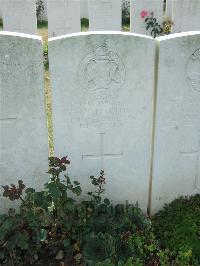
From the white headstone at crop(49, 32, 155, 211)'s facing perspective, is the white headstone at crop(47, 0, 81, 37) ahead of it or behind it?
behind

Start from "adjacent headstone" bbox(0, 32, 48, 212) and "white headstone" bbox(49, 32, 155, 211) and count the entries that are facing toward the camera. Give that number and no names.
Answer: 2

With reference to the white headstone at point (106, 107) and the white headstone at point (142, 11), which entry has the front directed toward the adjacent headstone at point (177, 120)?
the white headstone at point (142, 11)

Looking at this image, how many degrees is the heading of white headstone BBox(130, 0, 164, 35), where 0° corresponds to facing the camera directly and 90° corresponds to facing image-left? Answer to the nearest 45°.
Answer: approximately 0°

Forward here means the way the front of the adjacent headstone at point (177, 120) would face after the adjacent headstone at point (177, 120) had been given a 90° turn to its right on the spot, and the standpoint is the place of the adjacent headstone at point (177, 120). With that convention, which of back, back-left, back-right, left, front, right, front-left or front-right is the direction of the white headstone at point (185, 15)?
right

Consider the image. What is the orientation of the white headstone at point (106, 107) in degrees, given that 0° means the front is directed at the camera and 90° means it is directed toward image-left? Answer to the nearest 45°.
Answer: approximately 0°

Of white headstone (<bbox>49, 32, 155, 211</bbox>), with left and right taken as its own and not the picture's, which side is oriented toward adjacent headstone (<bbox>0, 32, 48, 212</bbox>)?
right

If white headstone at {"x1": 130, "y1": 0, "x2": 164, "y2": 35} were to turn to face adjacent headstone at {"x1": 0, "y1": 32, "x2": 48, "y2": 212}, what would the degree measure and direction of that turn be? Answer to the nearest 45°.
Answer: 0° — it already faces it

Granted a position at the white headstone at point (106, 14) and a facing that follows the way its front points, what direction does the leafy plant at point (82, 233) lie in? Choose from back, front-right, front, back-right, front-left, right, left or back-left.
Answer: front
